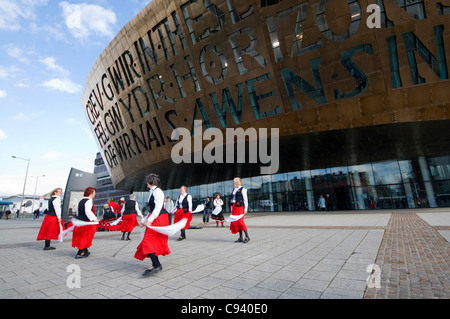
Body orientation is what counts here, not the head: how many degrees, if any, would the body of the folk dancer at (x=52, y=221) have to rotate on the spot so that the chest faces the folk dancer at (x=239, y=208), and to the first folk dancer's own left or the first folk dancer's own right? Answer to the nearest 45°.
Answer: approximately 45° to the first folk dancer's own right

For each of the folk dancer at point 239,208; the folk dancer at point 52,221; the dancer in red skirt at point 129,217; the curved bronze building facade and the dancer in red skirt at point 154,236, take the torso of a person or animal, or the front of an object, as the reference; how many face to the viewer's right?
1

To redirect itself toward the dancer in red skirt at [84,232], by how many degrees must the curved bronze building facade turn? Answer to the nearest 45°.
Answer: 0° — it already faces them

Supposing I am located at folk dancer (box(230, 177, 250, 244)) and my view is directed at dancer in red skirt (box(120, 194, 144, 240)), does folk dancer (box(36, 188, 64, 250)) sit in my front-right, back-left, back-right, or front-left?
front-left

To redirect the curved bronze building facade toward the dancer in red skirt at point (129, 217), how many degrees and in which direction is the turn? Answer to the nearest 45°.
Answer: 0° — it already faces them

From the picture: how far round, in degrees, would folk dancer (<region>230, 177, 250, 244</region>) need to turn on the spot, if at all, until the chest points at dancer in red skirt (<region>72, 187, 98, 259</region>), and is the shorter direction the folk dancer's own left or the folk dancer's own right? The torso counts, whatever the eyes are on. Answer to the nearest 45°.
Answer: approximately 45° to the folk dancer's own right

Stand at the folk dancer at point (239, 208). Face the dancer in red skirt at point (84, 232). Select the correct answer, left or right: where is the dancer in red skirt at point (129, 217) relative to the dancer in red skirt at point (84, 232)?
right

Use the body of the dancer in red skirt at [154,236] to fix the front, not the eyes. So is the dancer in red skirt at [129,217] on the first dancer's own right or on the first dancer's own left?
on the first dancer's own right

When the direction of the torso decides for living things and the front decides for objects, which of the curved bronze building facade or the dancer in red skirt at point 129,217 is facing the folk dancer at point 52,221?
the curved bronze building facade

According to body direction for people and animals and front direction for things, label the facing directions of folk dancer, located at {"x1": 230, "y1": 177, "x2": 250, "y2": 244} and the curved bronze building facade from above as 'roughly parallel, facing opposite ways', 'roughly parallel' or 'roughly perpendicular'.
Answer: roughly parallel

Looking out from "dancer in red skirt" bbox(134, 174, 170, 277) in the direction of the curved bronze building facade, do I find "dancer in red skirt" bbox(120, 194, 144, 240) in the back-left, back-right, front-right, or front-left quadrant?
front-left

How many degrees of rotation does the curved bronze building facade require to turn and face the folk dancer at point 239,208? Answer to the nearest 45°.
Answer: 0° — it already faces them

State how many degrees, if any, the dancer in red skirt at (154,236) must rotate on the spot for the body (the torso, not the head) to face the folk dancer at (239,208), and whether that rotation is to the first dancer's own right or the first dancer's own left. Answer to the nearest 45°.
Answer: approximately 135° to the first dancer's own right

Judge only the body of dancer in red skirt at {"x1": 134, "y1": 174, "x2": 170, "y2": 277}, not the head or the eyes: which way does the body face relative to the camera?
to the viewer's left

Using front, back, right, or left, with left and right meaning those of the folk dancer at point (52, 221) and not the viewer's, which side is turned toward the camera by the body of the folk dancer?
right
